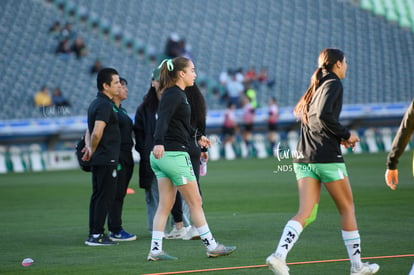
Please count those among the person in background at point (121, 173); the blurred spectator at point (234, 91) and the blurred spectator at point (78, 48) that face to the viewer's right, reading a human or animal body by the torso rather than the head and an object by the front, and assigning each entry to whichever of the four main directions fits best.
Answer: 1

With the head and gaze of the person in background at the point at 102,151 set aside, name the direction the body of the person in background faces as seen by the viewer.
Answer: to the viewer's right

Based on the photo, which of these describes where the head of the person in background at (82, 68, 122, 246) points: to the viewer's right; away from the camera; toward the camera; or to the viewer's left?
to the viewer's right

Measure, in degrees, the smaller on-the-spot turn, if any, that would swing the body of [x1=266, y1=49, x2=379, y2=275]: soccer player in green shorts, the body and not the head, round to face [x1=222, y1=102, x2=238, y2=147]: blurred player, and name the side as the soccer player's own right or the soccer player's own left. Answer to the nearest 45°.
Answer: approximately 45° to the soccer player's own left

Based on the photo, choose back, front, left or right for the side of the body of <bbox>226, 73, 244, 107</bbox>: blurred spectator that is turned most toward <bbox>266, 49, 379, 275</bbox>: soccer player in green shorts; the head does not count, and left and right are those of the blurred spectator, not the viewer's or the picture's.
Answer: front

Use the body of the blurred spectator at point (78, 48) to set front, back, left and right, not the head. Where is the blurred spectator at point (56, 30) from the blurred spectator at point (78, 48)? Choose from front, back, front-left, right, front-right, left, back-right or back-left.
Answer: back-right

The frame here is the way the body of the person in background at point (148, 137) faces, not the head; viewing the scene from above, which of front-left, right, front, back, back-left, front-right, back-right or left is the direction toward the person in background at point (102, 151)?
back-right

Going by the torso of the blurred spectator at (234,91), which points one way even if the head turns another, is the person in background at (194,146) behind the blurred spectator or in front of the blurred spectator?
in front

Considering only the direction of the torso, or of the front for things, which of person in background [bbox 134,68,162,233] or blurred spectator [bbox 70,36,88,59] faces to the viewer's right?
the person in background
